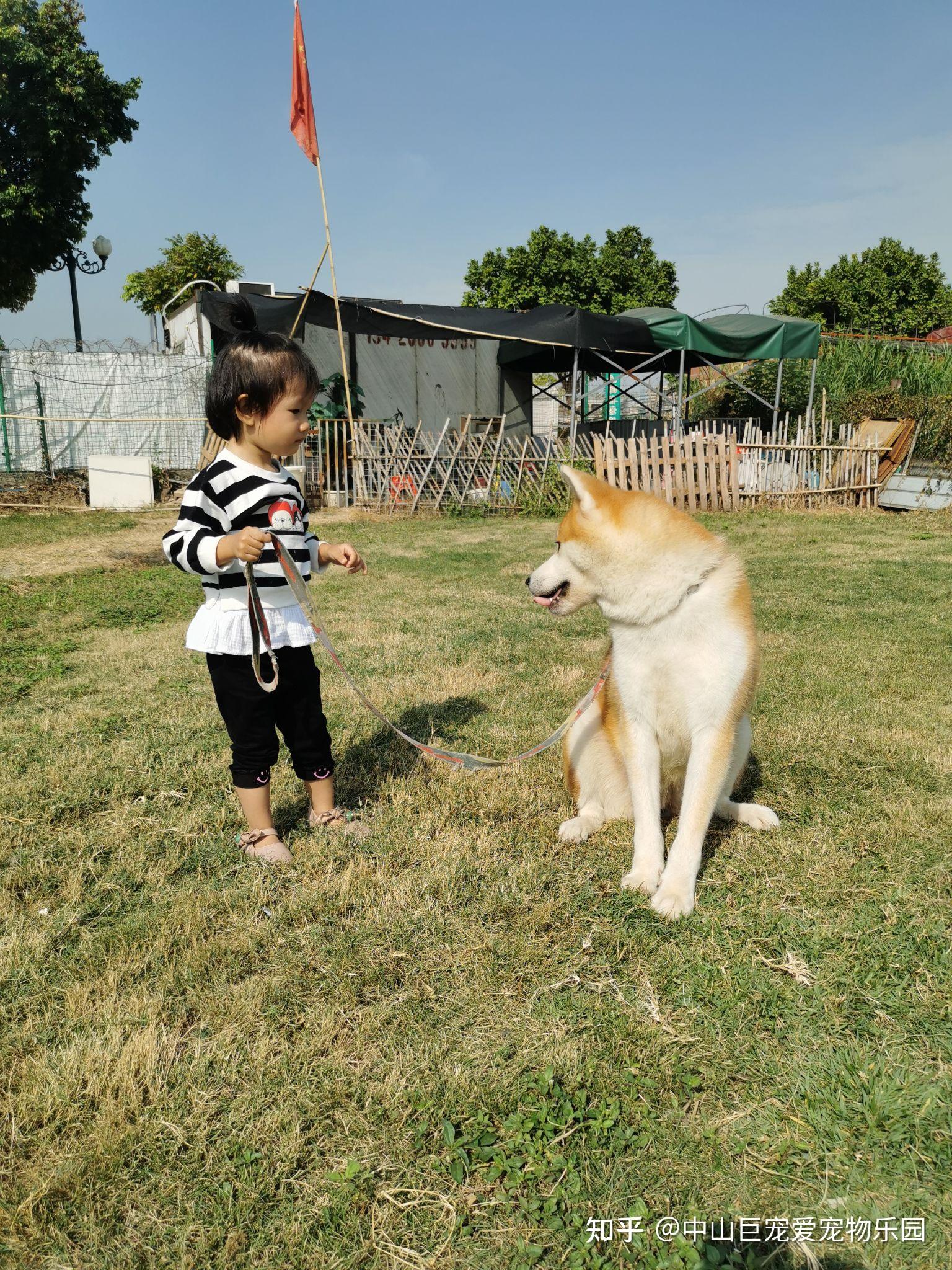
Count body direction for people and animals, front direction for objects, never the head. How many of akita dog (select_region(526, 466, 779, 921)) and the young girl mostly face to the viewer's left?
0

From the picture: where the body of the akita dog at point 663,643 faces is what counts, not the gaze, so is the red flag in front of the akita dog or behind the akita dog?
behind

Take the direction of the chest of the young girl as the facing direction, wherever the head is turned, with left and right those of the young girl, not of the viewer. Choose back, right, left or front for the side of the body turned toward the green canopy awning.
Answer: left

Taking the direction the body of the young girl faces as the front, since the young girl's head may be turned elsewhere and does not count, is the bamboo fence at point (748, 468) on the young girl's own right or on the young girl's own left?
on the young girl's own left

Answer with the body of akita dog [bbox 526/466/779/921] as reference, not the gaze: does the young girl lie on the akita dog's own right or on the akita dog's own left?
on the akita dog's own right

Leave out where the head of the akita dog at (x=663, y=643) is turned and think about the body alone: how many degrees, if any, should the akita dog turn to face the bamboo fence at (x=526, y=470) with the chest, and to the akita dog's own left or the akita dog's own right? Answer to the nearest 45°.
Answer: approximately 180°

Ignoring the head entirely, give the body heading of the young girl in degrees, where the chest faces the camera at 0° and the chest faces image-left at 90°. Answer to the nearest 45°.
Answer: approximately 315°

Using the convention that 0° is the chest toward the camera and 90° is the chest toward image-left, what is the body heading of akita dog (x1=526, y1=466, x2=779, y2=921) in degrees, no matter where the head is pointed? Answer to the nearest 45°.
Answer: approximately 0°

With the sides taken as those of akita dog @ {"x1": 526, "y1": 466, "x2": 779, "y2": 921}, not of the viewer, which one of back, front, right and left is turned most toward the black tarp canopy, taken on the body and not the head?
back

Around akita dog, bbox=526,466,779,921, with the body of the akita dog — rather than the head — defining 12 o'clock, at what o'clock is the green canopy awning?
The green canopy awning is roughly at 6 o'clock from the akita dog.

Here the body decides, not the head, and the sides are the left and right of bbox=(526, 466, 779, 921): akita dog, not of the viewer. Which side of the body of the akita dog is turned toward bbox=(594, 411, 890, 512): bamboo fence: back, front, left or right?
back

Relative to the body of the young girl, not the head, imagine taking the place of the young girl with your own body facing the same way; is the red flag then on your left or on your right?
on your left

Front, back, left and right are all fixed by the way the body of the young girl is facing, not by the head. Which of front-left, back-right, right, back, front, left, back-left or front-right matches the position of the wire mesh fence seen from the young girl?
back-left

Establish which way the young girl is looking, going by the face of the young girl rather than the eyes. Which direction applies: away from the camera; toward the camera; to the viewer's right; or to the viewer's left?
to the viewer's right
